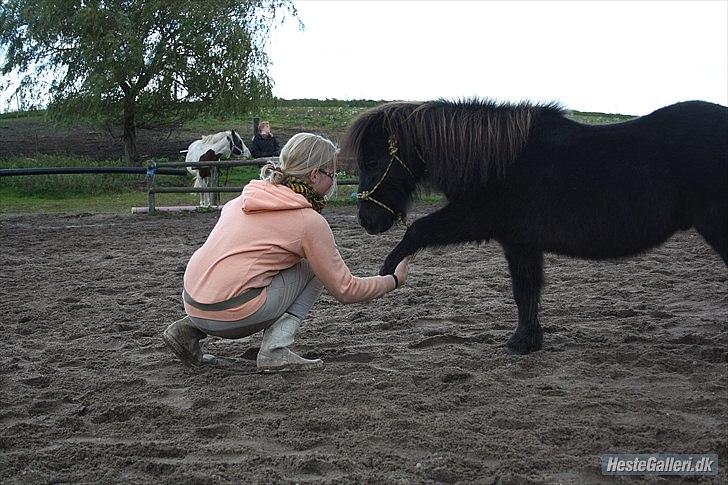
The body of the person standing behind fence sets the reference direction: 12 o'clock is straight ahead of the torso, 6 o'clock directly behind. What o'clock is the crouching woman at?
The crouching woman is roughly at 12 o'clock from the person standing behind fence.

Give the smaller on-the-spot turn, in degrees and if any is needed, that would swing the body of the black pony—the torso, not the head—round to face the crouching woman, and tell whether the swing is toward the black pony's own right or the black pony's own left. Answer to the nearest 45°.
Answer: approximately 45° to the black pony's own left

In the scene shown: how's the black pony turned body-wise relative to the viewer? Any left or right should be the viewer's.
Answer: facing to the left of the viewer

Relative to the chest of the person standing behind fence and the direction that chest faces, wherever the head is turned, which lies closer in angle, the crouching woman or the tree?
the crouching woman

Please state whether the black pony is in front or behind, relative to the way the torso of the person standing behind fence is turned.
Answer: in front

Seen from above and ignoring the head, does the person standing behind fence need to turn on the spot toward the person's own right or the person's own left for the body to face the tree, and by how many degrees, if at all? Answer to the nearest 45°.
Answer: approximately 135° to the person's own right

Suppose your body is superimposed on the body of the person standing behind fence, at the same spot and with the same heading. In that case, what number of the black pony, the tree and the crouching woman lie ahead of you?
2

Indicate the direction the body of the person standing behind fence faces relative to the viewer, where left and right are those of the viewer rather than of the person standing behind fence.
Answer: facing the viewer

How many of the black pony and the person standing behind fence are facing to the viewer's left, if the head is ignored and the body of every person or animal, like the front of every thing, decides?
1

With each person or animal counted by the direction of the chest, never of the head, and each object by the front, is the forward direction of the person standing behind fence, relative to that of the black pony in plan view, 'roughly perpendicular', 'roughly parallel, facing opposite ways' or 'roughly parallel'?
roughly perpendicular

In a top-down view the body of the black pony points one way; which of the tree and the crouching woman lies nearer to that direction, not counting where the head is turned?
the crouching woman

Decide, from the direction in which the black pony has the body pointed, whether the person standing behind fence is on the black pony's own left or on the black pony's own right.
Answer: on the black pony's own right
